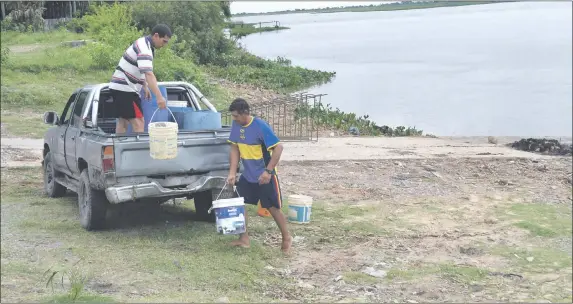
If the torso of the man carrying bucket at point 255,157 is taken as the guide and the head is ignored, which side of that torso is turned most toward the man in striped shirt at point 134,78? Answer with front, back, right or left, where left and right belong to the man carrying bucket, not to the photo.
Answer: right

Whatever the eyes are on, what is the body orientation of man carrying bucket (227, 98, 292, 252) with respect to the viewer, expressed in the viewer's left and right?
facing the viewer and to the left of the viewer

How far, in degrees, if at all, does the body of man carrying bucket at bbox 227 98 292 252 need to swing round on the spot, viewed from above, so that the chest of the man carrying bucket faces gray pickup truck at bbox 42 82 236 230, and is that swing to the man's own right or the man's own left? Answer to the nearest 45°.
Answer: approximately 45° to the man's own right

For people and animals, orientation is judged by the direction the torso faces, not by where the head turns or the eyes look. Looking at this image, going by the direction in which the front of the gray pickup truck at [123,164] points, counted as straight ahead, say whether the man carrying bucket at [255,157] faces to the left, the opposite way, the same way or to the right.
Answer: to the left

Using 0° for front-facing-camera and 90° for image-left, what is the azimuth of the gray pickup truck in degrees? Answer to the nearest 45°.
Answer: approximately 135°

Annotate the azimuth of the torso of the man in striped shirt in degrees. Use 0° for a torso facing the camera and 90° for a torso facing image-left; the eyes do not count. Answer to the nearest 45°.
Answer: approximately 270°

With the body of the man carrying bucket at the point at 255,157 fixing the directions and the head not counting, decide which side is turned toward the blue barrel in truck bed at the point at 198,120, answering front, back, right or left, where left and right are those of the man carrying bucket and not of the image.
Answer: right

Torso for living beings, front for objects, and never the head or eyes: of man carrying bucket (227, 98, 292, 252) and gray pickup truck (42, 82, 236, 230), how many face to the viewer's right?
0
